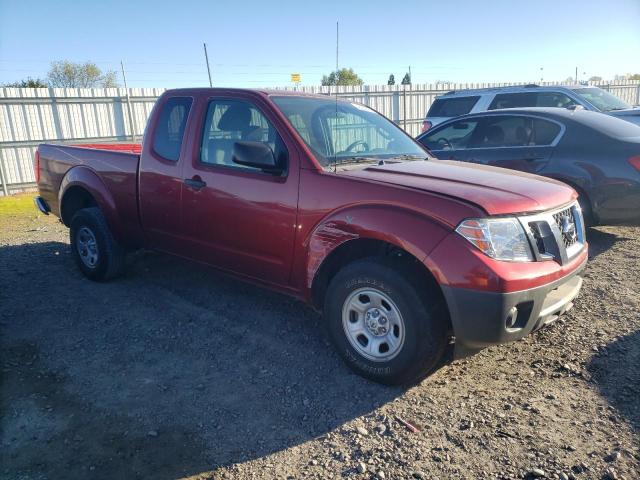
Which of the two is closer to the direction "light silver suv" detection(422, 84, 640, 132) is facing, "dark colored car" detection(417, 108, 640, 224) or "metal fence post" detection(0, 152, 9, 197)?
the dark colored car

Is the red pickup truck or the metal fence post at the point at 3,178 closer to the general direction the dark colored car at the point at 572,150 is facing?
the metal fence post

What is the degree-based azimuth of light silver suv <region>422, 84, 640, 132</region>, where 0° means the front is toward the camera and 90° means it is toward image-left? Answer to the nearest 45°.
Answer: approximately 315°

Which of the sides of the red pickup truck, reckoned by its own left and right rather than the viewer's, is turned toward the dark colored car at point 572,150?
left

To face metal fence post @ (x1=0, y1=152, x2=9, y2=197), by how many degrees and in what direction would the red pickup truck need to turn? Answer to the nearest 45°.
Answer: approximately 180°

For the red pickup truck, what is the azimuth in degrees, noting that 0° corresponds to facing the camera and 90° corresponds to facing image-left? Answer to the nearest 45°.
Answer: approximately 315°

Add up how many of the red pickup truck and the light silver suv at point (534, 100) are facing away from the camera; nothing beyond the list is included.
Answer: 0

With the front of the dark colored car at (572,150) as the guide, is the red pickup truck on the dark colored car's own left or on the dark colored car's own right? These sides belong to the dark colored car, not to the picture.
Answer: on the dark colored car's own left

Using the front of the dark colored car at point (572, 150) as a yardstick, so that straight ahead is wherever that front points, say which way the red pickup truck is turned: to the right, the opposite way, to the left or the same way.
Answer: the opposite way

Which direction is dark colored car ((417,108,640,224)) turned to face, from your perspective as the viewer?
facing away from the viewer and to the left of the viewer
